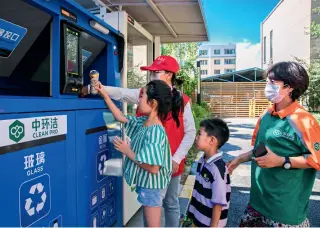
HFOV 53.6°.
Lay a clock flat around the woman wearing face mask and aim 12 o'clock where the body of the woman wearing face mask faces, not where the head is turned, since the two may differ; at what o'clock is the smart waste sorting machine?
The smart waste sorting machine is roughly at 1 o'clock from the woman wearing face mask.

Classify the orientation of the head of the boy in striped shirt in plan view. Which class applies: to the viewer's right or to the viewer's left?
to the viewer's left

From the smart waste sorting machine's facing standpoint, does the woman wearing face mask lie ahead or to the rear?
ahead

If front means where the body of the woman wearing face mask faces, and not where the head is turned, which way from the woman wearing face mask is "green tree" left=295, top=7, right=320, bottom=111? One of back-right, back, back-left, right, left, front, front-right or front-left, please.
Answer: back-right

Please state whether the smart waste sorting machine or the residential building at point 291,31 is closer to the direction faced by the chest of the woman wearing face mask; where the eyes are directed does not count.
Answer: the smart waste sorting machine

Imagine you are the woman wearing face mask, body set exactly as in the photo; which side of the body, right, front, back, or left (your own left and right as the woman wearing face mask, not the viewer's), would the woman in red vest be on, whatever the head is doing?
right

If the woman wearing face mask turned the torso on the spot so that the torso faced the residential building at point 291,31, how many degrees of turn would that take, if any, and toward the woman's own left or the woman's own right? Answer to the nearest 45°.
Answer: approximately 135° to the woman's own right

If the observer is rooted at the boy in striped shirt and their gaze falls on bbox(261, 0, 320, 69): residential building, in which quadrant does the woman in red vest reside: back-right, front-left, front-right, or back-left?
front-left

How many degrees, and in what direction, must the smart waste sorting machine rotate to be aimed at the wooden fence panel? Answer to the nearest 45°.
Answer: approximately 90° to its left

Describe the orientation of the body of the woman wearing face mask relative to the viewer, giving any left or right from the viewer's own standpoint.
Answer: facing the viewer and to the left of the viewer

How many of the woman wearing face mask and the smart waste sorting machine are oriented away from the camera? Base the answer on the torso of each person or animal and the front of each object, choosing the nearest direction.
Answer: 0

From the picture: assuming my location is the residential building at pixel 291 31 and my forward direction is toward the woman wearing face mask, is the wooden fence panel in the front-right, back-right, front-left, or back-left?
front-right

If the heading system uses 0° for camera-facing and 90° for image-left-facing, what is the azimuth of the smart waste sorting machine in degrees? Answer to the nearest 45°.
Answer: approximately 315°

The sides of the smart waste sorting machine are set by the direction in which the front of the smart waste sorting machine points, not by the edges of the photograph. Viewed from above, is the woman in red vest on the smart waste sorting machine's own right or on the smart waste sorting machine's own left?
on the smart waste sorting machine's own left
